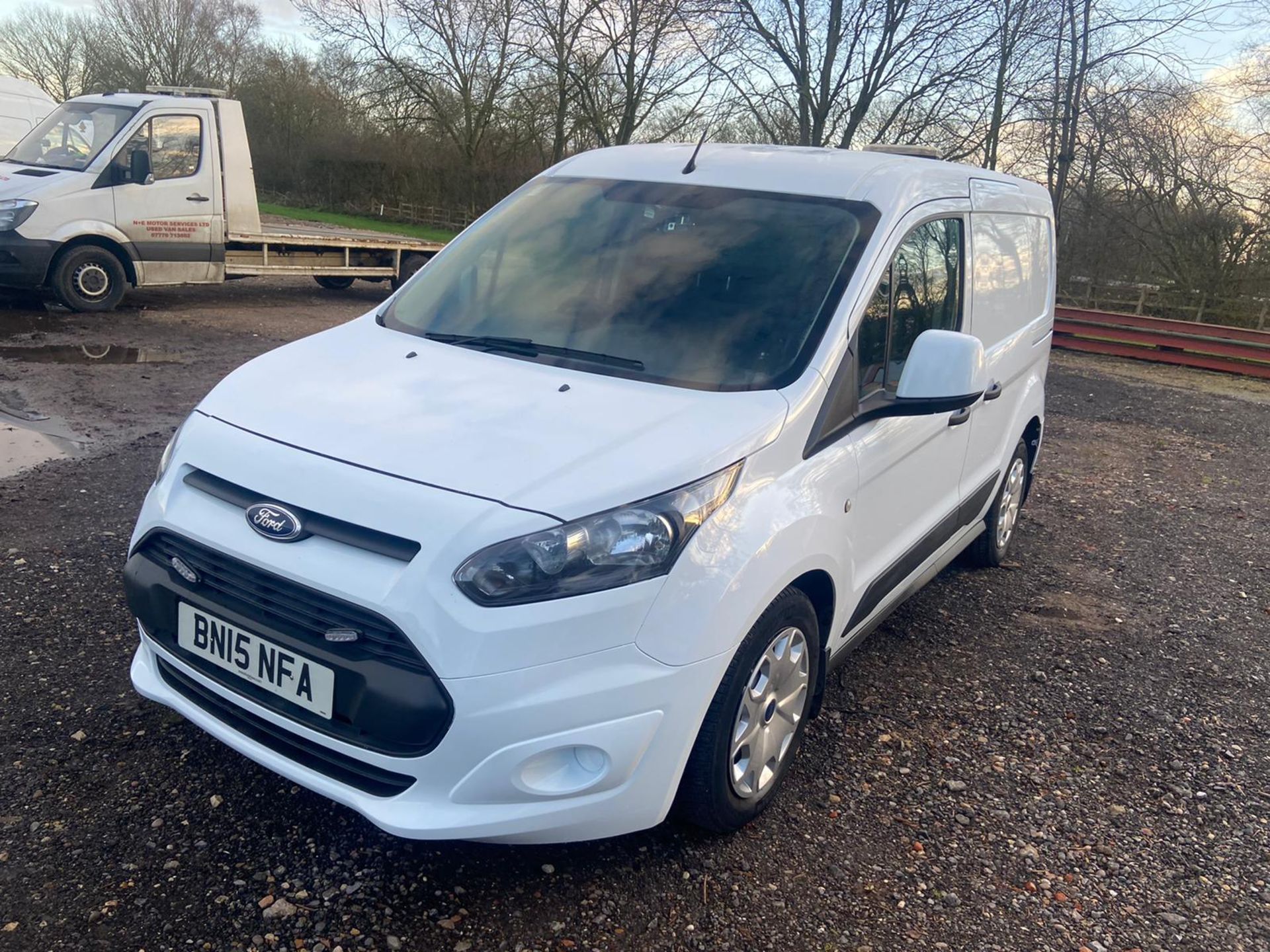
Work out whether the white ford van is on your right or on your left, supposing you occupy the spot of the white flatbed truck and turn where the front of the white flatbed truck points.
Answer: on your left

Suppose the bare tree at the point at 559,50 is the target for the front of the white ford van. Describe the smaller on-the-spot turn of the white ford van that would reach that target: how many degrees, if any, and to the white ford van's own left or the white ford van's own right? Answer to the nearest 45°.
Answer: approximately 135° to the white ford van's own right

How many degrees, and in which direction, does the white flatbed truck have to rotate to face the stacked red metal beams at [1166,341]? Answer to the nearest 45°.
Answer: approximately 135° to its left

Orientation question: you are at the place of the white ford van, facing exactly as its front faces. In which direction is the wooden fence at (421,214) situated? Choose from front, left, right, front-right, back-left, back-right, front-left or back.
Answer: back-right

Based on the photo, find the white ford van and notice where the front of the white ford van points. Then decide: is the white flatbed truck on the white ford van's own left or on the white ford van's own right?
on the white ford van's own right

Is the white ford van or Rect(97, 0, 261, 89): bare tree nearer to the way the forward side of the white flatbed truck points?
the white ford van

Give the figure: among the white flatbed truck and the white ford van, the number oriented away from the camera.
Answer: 0

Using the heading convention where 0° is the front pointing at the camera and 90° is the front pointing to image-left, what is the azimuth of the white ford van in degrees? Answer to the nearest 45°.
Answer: approximately 45°

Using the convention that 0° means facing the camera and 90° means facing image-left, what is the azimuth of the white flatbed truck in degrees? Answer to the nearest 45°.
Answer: approximately 45°
